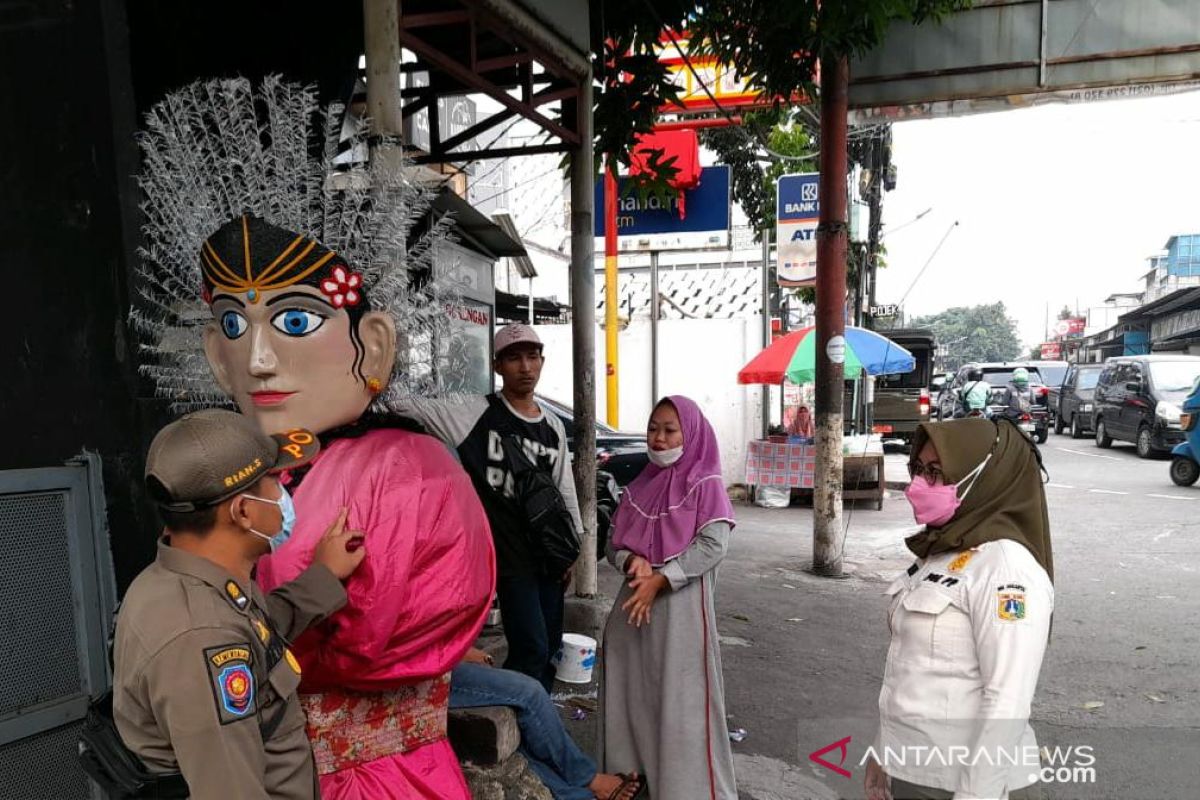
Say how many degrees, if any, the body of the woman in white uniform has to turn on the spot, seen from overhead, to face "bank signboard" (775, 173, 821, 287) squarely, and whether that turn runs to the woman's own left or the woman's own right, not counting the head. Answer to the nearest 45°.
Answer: approximately 135° to the woman's own right

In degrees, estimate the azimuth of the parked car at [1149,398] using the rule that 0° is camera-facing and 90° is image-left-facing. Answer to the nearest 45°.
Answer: approximately 315°

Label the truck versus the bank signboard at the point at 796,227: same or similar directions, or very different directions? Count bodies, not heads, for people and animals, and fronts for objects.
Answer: very different directions

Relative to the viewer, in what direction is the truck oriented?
away from the camera

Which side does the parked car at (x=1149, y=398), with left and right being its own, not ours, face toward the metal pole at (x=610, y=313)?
right

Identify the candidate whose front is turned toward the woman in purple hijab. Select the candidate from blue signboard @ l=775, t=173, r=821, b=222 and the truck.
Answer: the blue signboard

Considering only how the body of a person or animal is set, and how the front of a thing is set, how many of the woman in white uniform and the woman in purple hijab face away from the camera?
0

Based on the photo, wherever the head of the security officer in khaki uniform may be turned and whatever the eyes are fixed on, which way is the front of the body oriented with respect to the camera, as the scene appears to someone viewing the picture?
to the viewer's right

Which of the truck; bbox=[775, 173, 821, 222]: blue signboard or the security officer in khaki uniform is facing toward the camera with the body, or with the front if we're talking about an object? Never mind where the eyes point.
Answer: the blue signboard

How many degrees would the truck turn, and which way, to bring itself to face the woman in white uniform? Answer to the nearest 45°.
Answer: approximately 180°

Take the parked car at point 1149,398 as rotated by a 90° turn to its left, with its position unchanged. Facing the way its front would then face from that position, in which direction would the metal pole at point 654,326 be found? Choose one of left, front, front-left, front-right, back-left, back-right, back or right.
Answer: back

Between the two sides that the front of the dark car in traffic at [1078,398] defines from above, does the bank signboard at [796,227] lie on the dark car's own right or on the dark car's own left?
on the dark car's own right

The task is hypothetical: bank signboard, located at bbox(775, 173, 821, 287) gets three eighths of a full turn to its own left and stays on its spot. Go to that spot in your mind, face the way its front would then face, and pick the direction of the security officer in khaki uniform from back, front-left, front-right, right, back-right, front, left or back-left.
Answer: back-right

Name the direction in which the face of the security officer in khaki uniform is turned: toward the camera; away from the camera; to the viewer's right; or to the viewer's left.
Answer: to the viewer's right

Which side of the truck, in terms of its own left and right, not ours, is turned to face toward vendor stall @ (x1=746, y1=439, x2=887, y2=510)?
back
